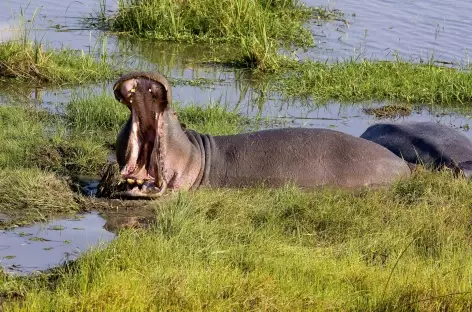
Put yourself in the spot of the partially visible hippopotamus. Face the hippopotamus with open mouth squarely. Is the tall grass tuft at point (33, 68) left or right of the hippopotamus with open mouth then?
right

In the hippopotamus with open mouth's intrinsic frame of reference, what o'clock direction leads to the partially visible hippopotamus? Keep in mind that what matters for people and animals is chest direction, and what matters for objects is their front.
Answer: The partially visible hippopotamus is roughly at 5 o'clock from the hippopotamus with open mouth.

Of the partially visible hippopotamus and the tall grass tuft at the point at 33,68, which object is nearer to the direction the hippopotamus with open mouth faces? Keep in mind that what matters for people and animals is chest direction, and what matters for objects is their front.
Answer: the tall grass tuft

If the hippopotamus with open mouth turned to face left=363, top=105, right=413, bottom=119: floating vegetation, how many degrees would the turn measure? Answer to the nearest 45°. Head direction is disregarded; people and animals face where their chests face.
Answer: approximately 135° to its right

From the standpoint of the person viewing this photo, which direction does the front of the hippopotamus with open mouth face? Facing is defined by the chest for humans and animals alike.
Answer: facing to the left of the viewer

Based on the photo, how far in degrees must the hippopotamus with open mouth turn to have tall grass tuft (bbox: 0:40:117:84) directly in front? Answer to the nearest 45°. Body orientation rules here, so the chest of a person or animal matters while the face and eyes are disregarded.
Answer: approximately 45° to its right
